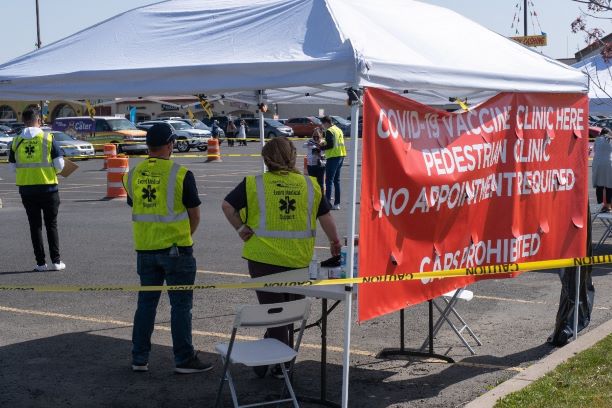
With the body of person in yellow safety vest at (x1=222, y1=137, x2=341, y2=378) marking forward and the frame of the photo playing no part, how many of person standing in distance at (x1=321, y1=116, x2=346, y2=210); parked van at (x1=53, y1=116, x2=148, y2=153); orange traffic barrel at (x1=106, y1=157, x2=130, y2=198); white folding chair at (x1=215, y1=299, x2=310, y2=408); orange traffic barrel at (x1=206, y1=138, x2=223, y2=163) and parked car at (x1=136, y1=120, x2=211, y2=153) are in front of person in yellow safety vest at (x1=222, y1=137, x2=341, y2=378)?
5

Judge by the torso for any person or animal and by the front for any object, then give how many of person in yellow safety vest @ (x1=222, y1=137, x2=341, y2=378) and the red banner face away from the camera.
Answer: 1

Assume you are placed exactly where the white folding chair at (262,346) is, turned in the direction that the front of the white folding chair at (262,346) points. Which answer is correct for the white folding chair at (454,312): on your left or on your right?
on your right

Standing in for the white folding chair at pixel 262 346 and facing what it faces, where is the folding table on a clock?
The folding table is roughly at 3 o'clock from the white folding chair.

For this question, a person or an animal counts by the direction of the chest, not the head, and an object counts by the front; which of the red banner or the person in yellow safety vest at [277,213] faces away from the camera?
the person in yellow safety vest

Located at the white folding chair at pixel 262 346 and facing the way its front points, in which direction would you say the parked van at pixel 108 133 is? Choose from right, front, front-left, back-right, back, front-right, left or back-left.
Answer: front-right

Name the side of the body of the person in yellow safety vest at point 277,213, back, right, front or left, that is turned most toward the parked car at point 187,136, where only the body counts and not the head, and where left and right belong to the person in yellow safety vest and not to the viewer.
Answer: front

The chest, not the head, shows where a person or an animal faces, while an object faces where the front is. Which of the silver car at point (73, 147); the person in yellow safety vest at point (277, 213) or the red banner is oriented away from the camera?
the person in yellow safety vest

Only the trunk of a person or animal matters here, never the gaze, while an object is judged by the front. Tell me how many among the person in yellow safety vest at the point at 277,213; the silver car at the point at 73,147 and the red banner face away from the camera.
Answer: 1

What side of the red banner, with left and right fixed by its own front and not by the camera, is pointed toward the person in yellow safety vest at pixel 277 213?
right

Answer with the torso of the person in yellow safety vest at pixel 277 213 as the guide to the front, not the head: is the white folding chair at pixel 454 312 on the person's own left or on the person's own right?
on the person's own right

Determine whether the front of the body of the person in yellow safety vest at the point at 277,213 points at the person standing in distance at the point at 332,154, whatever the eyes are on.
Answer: yes

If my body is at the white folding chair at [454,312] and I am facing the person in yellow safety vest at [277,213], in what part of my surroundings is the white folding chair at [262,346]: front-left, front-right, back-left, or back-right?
front-left

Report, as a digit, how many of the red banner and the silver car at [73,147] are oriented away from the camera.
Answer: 0

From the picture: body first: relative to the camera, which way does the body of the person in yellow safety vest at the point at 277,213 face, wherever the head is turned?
away from the camera

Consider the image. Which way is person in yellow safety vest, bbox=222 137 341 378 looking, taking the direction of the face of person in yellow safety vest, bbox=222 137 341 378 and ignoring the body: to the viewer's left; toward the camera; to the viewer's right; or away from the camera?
away from the camera
